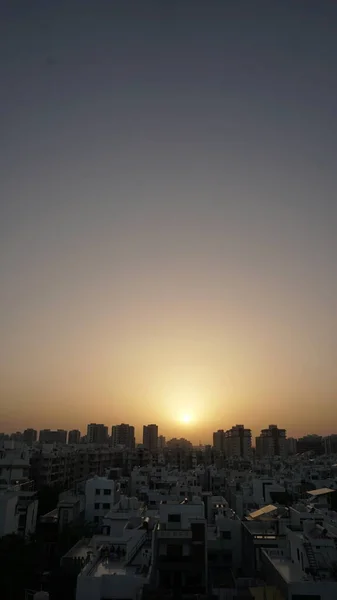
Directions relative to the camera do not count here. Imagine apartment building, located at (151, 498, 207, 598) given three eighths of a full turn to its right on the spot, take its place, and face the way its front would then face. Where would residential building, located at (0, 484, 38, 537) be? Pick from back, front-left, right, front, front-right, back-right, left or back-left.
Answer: front

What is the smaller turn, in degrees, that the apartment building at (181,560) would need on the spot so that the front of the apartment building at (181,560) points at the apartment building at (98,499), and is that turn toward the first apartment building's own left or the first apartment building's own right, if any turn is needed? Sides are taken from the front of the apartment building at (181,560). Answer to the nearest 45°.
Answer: approximately 180°

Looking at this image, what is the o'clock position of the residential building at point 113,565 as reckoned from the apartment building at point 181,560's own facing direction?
The residential building is roughly at 3 o'clock from the apartment building.

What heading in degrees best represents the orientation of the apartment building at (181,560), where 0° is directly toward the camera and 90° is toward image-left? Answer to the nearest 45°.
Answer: approximately 0°
